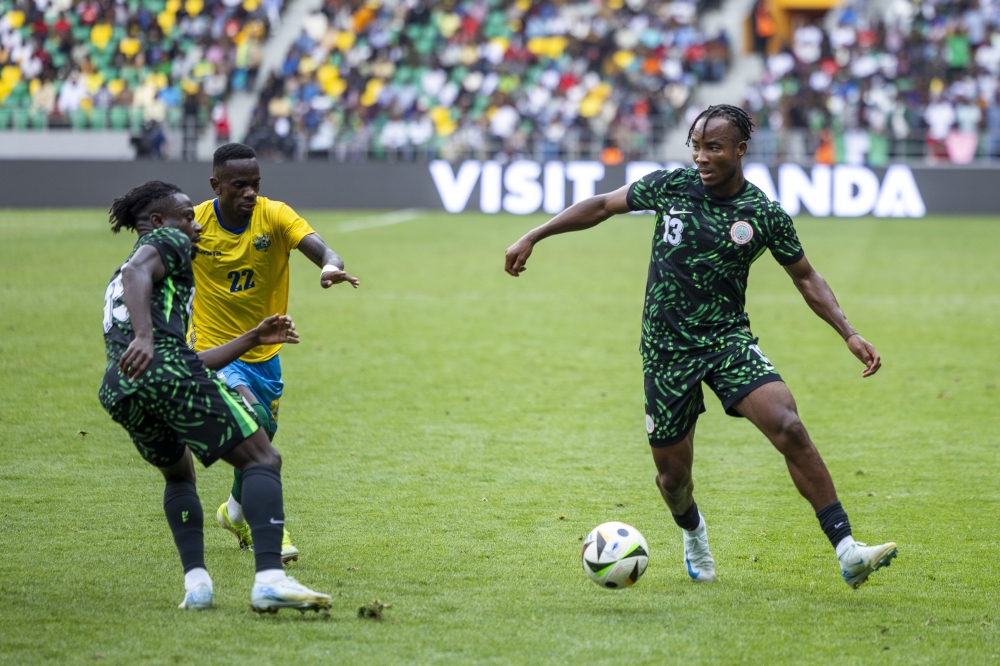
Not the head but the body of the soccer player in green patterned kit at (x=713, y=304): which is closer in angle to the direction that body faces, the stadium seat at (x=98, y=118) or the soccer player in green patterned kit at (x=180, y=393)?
the soccer player in green patterned kit

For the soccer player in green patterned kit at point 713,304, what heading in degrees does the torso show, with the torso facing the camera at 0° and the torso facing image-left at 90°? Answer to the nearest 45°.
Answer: approximately 0°

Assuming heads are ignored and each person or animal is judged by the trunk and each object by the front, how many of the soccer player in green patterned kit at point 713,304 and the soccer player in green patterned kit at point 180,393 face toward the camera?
1

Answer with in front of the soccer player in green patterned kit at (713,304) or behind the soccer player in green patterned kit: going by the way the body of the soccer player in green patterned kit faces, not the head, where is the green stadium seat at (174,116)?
behind
